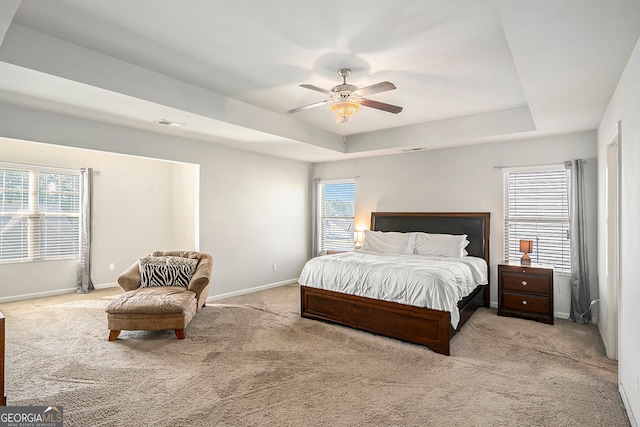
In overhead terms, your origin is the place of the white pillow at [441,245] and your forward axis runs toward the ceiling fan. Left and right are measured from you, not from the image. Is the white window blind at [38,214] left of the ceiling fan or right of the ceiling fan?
right

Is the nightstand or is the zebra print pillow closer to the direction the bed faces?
the zebra print pillow

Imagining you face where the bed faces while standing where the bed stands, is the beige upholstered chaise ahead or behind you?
ahead

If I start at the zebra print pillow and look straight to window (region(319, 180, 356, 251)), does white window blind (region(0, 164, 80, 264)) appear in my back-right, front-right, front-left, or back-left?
back-left

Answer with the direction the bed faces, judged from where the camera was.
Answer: facing the viewer and to the left of the viewer

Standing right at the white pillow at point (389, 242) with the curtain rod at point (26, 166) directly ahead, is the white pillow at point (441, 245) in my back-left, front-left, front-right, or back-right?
back-left

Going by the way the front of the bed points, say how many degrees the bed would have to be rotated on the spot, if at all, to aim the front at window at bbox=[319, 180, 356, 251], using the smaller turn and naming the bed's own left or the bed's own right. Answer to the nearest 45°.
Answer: approximately 90° to the bed's own right

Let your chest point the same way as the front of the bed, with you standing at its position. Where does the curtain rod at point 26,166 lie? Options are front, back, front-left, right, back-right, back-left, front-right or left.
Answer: front-right

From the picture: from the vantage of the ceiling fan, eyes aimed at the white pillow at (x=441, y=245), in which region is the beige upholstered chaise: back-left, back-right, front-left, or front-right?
back-left

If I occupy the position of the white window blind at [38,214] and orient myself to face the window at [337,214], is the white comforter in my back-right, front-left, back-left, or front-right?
front-right

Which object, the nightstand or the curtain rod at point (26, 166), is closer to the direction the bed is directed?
the curtain rod
